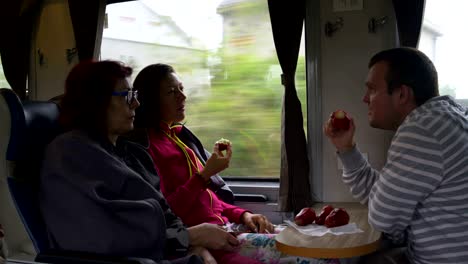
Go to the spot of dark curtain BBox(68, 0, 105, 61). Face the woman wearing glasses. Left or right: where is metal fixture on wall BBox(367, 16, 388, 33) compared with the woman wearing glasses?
left

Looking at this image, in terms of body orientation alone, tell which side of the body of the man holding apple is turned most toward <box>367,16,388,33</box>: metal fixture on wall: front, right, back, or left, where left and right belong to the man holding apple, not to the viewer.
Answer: right

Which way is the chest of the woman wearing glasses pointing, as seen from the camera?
to the viewer's right

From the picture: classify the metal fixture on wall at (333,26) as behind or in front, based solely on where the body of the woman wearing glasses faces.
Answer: in front

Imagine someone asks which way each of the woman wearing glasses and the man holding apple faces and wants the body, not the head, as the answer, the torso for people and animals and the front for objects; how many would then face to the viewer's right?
1

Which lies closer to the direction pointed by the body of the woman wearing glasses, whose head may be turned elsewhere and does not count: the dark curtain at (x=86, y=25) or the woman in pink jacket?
the woman in pink jacket

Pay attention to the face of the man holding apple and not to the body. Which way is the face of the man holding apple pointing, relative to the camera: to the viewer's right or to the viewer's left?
to the viewer's left

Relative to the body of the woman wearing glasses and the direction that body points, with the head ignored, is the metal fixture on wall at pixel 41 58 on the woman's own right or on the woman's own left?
on the woman's own left

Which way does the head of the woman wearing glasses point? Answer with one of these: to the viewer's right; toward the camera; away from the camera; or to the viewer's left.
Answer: to the viewer's right

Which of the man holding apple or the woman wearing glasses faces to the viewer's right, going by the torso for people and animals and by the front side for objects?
the woman wearing glasses

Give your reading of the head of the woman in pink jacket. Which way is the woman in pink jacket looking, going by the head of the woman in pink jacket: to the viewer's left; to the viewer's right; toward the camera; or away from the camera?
to the viewer's right

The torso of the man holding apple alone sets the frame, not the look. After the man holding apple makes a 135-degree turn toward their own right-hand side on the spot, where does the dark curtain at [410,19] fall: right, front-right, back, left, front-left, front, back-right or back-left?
front-left

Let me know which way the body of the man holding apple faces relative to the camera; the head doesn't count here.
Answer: to the viewer's left
